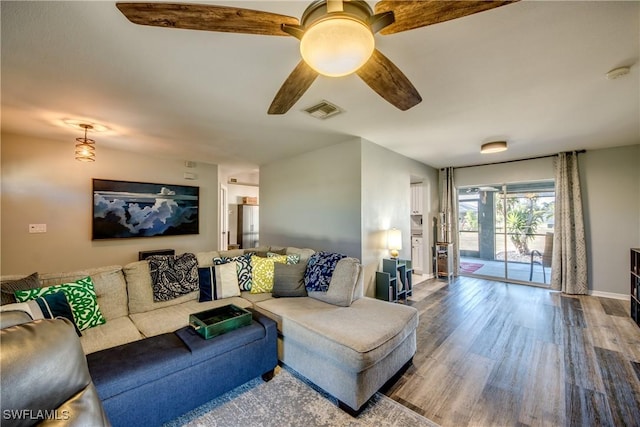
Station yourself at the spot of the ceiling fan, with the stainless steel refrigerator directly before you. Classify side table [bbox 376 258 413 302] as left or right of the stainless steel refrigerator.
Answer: right

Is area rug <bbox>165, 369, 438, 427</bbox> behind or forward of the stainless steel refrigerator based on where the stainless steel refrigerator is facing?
forward

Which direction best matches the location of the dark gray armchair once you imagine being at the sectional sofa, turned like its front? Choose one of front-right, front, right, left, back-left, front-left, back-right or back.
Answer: right

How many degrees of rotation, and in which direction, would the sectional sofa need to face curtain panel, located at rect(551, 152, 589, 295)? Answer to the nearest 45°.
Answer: approximately 45° to its left

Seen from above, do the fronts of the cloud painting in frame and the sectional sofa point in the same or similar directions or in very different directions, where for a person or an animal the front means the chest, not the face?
same or similar directions

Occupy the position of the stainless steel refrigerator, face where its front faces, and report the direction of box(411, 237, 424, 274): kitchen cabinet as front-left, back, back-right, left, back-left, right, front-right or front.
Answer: front-left

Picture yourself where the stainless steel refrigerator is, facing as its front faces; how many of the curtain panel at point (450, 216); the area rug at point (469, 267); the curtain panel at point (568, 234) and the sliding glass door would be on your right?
0

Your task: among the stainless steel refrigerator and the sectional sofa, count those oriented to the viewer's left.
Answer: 0

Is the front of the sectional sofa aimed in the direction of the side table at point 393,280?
no

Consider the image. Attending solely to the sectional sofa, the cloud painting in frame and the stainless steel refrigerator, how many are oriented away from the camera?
0

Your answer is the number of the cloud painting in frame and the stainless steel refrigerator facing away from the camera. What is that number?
0

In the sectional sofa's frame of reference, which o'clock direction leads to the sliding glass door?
The sliding glass door is roughly at 10 o'clock from the sectional sofa.

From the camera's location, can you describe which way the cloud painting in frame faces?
facing the viewer and to the right of the viewer

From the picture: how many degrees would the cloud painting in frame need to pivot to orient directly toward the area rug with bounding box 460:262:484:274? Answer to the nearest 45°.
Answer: approximately 45° to its left

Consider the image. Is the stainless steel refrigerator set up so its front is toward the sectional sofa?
yes

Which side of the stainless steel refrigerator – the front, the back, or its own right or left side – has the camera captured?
front

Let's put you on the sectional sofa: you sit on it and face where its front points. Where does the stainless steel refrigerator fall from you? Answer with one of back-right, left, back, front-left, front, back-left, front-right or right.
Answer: back-left

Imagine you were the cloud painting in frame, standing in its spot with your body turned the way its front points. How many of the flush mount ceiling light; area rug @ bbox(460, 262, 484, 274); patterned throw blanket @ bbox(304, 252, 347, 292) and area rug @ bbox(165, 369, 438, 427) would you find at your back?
0
